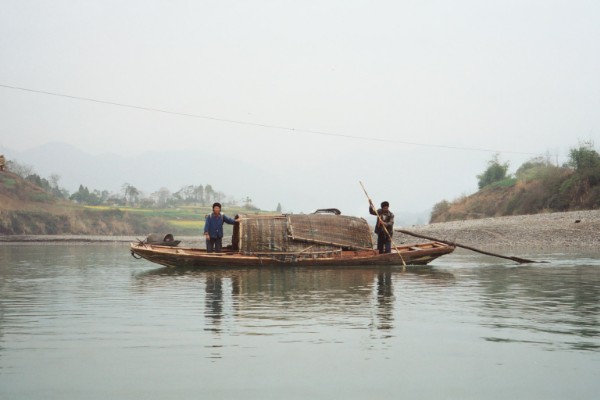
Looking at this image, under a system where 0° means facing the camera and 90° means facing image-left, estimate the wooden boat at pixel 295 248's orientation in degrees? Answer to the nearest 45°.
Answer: approximately 90°

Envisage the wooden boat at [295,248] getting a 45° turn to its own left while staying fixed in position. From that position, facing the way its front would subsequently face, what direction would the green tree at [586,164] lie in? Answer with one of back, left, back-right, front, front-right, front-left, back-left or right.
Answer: back

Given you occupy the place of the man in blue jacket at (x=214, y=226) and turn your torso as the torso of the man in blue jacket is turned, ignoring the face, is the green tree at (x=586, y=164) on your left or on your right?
on your left

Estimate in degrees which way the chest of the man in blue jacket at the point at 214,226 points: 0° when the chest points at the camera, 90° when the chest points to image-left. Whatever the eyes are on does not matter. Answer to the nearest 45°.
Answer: approximately 0°

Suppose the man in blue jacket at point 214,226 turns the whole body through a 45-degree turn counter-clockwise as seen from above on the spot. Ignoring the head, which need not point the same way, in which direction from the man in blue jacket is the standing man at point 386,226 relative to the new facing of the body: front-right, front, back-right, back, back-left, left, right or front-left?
front-left
